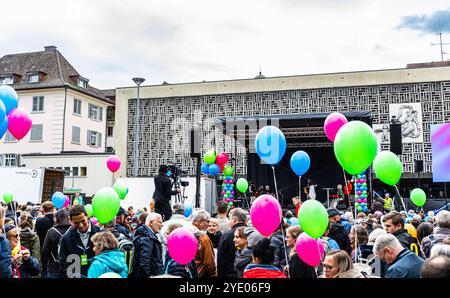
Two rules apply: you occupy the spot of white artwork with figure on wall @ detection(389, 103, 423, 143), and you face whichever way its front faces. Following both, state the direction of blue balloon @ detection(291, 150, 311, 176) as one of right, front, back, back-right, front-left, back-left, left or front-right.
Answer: front

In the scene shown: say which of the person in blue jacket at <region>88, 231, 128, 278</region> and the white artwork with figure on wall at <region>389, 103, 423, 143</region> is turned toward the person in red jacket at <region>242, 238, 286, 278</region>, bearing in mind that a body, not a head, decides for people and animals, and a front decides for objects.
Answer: the white artwork with figure on wall

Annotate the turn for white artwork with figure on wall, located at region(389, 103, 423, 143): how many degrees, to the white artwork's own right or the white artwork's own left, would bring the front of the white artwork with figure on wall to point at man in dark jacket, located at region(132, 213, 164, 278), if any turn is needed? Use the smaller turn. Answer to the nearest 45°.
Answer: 0° — it already faces them

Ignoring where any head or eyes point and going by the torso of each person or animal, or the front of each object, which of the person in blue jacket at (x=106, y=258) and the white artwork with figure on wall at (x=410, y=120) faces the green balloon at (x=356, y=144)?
the white artwork with figure on wall

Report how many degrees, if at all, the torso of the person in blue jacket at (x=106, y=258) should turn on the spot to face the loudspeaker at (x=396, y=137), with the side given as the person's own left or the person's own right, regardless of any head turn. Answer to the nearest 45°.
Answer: approximately 90° to the person's own right

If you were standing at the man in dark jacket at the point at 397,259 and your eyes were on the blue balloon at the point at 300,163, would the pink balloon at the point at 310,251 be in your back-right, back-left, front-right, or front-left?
front-left

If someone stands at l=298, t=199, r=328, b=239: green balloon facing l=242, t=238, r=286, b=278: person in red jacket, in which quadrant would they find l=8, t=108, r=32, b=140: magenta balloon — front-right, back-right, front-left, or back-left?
front-right

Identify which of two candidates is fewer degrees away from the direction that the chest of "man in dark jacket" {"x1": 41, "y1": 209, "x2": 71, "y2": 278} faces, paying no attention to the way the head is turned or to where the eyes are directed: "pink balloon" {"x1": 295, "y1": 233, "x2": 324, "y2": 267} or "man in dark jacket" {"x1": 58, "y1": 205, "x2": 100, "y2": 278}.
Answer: the pink balloon

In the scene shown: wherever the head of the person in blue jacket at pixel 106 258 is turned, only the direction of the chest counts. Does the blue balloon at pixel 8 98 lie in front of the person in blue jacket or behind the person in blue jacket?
in front
